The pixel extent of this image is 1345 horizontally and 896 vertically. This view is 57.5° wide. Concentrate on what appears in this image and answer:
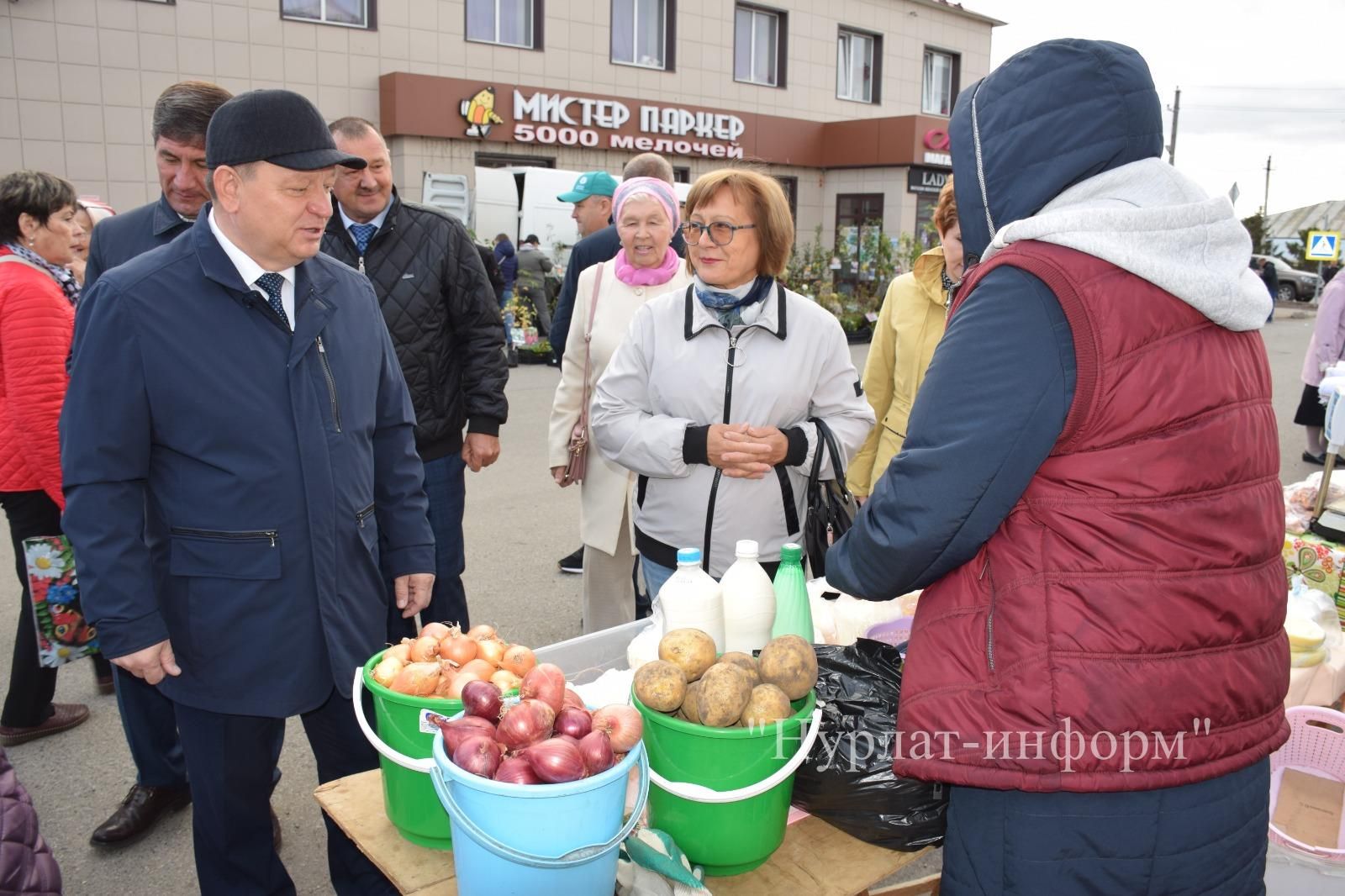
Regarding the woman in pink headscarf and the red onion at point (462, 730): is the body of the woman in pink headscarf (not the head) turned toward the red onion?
yes

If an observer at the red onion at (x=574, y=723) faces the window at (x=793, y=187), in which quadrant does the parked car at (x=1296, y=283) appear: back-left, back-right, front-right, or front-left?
front-right

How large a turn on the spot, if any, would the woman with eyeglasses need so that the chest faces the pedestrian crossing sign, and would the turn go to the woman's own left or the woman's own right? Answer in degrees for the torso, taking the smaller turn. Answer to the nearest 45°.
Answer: approximately 135° to the woman's own left

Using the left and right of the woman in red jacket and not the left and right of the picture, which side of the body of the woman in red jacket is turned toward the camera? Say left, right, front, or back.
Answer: right

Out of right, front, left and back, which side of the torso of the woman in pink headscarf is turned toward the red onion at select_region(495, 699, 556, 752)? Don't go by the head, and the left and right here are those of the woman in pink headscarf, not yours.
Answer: front

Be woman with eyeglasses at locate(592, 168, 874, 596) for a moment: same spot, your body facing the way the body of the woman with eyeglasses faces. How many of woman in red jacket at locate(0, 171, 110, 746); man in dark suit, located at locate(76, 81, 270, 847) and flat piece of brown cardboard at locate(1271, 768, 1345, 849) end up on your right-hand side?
2

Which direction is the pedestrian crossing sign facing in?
toward the camera

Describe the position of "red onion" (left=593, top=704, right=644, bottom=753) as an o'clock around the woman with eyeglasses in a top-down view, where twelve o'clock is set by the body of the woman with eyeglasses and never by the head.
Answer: The red onion is roughly at 12 o'clock from the woman with eyeglasses.

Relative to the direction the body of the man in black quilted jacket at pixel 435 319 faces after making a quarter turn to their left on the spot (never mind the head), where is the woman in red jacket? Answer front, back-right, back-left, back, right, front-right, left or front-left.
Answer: back

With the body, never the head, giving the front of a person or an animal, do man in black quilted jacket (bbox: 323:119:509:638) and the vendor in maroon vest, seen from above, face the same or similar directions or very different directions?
very different directions

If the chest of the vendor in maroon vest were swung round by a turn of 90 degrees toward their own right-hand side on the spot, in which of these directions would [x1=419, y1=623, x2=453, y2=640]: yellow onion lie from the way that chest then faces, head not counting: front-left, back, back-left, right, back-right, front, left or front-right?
back-left

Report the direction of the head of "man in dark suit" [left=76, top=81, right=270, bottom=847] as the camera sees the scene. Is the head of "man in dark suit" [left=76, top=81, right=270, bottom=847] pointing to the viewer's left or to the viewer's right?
to the viewer's right

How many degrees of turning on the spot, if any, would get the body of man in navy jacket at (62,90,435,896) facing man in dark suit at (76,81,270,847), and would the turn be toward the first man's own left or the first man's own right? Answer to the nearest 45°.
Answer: approximately 135° to the first man's own left

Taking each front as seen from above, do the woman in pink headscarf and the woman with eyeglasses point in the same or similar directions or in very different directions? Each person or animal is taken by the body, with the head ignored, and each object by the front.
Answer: same or similar directions

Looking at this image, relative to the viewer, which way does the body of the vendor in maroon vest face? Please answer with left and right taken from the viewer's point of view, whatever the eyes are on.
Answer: facing away from the viewer and to the left of the viewer

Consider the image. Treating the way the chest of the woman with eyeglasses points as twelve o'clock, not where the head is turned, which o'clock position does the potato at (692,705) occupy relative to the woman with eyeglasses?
The potato is roughly at 12 o'clock from the woman with eyeglasses.

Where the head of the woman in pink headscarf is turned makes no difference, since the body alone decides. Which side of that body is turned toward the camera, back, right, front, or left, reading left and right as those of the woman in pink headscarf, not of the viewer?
front

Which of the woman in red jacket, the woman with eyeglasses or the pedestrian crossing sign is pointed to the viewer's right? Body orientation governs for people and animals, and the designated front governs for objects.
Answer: the woman in red jacket

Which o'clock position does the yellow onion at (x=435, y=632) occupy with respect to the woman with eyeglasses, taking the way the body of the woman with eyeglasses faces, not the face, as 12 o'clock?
The yellow onion is roughly at 1 o'clock from the woman with eyeglasses.
